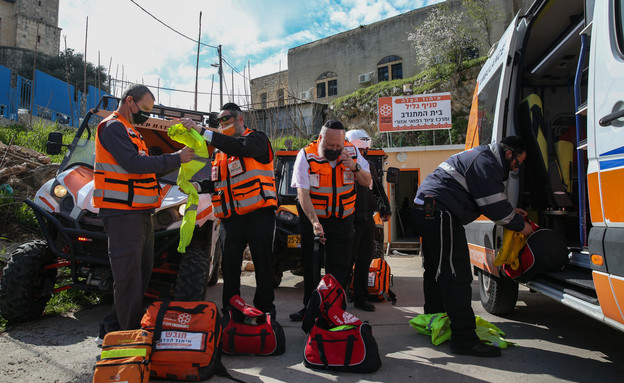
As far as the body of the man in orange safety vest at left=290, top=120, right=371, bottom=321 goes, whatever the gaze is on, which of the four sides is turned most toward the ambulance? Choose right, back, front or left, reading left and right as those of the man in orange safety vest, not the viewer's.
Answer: left

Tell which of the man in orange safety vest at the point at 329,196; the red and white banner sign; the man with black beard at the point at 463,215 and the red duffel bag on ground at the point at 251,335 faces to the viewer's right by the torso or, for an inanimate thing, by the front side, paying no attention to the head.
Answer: the man with black beard at the point at 463,215

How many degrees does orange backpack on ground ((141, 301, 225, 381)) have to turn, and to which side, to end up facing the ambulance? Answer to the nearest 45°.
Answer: approximately 90° to its left

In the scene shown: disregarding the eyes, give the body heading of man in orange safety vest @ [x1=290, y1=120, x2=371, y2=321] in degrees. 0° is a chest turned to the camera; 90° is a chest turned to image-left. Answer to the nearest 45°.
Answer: approximately 0°

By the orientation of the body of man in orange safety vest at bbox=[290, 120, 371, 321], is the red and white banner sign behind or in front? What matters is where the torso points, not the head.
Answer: behind

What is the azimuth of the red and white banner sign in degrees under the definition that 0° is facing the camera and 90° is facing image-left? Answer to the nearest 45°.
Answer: approximately 0°
